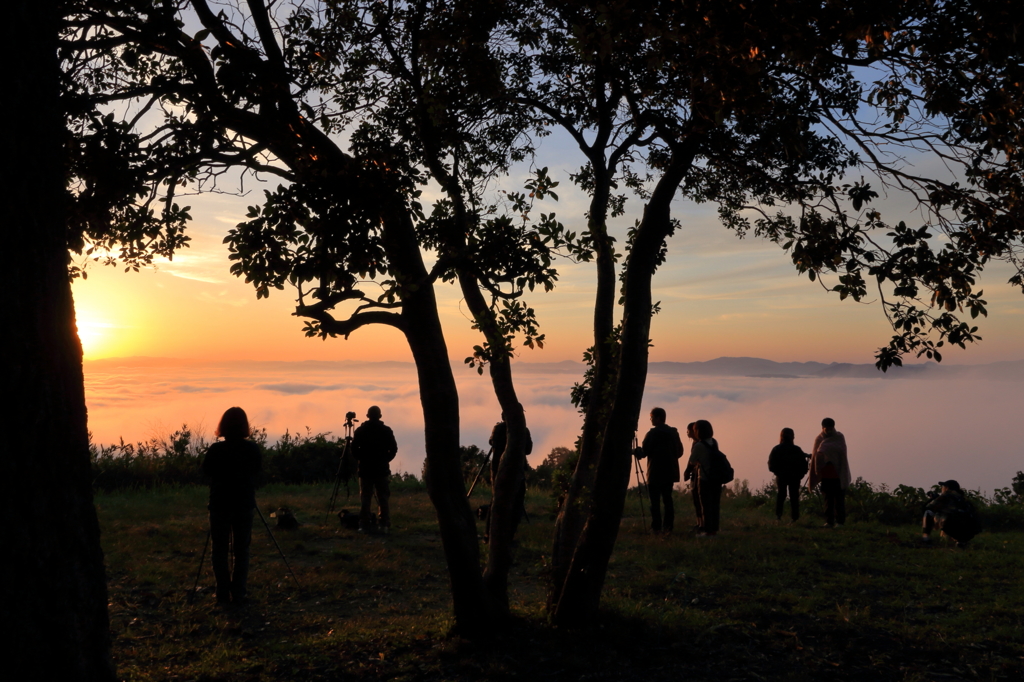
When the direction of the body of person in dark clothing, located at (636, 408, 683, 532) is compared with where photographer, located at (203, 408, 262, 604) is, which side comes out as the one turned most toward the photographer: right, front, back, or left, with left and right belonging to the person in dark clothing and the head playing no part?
left

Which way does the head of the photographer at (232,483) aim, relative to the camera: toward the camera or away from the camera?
away from the camera

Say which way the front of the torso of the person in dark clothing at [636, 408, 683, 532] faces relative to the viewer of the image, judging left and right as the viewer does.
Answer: facing away from the viewer and to the left of the viewer

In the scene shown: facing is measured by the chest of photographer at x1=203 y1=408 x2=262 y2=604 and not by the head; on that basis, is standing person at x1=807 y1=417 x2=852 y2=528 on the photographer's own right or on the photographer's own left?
on the photographer's own right

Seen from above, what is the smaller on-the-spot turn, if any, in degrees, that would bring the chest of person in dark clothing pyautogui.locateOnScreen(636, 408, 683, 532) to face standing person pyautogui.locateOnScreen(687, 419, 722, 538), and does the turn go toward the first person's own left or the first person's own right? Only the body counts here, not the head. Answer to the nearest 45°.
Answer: approximately 135° to the first person's own right

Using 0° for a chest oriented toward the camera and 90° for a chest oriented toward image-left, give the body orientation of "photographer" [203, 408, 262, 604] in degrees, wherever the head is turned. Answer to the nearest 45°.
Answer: approximately 180°

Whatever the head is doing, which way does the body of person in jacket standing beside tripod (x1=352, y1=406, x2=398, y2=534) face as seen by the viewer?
away from the camera

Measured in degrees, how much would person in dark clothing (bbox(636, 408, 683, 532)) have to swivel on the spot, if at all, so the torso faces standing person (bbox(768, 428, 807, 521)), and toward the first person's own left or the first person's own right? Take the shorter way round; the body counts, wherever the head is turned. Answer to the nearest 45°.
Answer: approximately 90° to the first person's own right

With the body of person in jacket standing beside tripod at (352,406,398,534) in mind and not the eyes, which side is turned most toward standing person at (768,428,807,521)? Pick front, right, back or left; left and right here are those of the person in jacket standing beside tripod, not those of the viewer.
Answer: right

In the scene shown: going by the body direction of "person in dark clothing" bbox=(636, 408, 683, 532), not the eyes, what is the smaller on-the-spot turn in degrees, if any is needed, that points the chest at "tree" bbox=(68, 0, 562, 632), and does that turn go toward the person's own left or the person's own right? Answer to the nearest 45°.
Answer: approximately 135° to the person's own left

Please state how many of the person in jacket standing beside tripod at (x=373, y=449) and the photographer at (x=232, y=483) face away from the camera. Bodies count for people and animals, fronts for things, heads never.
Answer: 2

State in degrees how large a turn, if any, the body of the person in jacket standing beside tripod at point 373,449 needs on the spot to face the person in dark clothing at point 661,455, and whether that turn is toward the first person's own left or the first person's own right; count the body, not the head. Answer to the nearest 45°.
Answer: approximately 90° to the first person's own right
